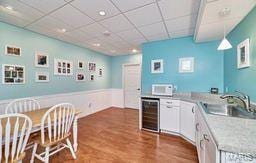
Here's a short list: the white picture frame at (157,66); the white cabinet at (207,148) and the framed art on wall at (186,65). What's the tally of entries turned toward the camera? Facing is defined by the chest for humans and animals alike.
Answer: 2

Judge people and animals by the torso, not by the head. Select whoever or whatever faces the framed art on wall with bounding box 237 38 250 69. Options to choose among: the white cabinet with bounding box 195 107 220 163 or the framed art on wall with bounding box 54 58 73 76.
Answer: the framed art on wall with bounding box 54 58 73 76

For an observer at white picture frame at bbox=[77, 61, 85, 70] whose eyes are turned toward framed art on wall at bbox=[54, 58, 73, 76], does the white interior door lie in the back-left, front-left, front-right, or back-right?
back-left

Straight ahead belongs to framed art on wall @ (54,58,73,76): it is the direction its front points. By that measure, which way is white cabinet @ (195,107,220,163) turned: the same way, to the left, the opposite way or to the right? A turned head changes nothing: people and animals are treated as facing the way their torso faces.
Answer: the opposite way

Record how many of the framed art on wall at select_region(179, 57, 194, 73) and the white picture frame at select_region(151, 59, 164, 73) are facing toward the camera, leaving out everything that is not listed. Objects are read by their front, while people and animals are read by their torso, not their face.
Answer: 2

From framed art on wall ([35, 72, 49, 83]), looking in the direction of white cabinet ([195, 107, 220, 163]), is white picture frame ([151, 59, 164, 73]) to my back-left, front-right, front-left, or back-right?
front-left

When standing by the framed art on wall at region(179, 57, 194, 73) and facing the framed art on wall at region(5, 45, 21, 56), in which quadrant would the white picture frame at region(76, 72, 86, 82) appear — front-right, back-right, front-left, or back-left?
front-right

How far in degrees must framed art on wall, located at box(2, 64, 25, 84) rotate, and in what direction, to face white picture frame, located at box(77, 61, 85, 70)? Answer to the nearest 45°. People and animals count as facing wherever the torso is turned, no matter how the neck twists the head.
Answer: approximately 45° to its left

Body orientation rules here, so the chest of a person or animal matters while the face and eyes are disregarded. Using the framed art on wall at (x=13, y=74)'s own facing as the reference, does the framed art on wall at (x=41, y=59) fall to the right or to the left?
on its left

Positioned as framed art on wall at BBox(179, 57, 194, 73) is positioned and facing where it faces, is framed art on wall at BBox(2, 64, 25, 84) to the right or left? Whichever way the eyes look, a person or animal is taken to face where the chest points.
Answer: on its right

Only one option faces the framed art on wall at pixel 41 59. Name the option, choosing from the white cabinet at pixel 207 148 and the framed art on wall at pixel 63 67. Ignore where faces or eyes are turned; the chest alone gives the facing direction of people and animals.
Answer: the white cabinet

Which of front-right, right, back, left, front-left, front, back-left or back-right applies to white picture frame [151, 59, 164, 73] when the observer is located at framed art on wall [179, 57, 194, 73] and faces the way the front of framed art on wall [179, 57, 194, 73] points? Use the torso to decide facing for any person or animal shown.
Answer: right

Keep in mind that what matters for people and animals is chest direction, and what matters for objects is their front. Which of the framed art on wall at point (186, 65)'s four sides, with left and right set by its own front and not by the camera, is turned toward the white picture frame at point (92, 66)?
right

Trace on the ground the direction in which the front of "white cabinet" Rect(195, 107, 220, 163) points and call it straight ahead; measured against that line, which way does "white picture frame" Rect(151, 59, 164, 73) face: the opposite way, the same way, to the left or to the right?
to the left

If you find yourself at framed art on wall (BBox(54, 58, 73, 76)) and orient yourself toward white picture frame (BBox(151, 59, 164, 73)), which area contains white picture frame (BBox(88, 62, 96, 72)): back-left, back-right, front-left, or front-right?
front-left

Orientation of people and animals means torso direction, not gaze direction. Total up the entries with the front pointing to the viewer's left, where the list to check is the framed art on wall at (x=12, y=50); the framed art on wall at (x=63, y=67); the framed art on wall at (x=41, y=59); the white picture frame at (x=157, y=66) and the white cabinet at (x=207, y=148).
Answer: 1

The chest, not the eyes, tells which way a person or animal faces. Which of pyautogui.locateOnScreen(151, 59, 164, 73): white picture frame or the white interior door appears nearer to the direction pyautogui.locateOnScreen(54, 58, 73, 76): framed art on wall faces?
the white picture frame

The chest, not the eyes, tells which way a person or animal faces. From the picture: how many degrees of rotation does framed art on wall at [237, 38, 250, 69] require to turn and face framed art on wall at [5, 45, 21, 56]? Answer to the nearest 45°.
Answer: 0° — it already faces it

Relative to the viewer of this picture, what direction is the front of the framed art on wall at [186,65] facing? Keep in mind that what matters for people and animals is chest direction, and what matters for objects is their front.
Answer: facing the viewer

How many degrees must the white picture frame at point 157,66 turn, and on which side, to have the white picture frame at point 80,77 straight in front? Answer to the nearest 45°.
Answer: approximately 90° to its right

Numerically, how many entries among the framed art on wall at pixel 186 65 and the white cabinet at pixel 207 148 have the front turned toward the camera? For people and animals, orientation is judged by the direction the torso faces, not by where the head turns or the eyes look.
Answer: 1
